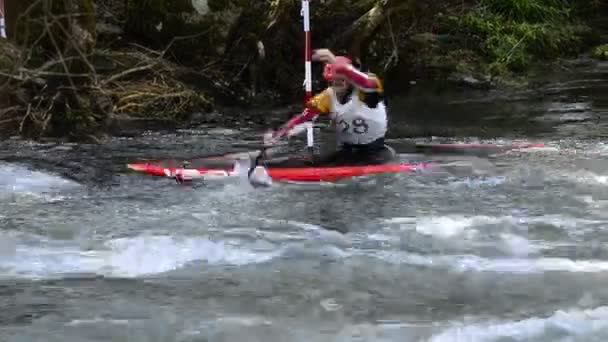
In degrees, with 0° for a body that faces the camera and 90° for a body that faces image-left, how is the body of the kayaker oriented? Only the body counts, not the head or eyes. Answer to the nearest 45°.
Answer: approximately 45°

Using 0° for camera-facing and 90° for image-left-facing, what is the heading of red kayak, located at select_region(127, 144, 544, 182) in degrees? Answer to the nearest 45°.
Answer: approximately 90°
